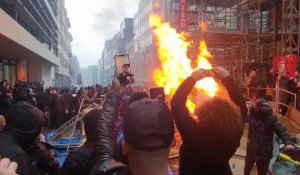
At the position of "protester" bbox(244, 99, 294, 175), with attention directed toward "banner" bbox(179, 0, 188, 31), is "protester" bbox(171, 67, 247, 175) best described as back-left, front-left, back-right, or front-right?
back-left

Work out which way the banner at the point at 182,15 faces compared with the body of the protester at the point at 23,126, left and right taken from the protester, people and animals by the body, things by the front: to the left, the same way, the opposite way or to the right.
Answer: the opposite way

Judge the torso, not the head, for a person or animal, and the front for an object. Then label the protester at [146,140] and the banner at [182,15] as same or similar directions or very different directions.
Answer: very different directions

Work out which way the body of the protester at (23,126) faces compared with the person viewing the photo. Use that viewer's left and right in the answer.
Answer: facing away from the viewer and to the right of the viewer

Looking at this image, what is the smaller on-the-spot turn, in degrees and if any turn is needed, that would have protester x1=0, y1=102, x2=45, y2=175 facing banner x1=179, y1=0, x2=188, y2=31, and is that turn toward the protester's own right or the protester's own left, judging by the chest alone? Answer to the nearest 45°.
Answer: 0° — they already face it

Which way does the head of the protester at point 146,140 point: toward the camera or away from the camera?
away from the camera

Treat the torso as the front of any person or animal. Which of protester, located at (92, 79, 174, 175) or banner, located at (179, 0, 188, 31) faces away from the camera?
the protester

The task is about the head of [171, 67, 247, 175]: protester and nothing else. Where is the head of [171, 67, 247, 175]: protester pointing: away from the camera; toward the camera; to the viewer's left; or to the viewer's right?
away from the camera

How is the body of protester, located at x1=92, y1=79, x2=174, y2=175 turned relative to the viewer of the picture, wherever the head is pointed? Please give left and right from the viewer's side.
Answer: facing away from the viewer

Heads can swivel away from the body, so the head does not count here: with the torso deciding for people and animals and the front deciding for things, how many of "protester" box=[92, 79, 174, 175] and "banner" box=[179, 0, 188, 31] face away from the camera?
1
